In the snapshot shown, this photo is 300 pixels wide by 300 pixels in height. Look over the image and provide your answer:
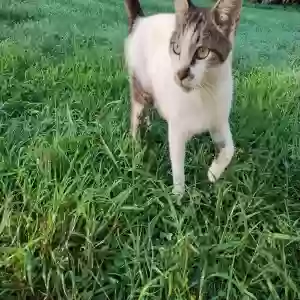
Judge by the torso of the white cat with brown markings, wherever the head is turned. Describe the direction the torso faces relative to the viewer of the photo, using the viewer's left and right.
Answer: facing the viewer and to the right of the viewer
